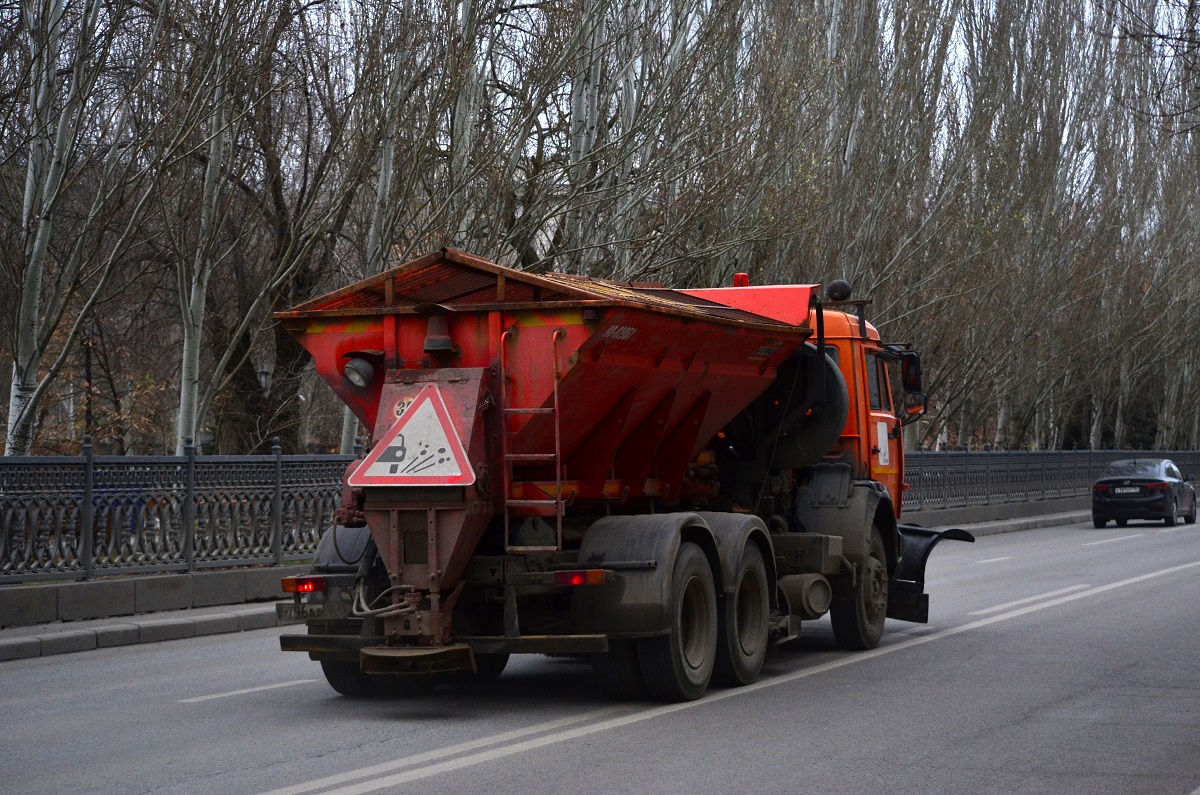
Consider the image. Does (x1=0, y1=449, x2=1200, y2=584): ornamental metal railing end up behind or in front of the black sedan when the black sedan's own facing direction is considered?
behind

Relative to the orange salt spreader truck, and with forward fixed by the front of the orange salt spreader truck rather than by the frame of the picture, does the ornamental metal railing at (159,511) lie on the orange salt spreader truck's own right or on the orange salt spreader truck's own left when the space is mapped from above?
on the orange salt spreader truck's own left

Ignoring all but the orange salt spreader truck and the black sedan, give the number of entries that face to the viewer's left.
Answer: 0

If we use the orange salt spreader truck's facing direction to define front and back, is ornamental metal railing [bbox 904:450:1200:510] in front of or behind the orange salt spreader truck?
in front

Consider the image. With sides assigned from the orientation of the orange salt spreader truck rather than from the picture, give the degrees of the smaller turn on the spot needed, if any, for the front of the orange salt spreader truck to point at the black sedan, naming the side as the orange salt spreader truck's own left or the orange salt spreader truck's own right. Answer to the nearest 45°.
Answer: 0° — it already faces it

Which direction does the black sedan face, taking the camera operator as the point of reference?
facing away from the viewer and to the right of the viewer

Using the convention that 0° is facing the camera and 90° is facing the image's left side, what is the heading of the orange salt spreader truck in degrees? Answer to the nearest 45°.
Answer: approximately 225°
